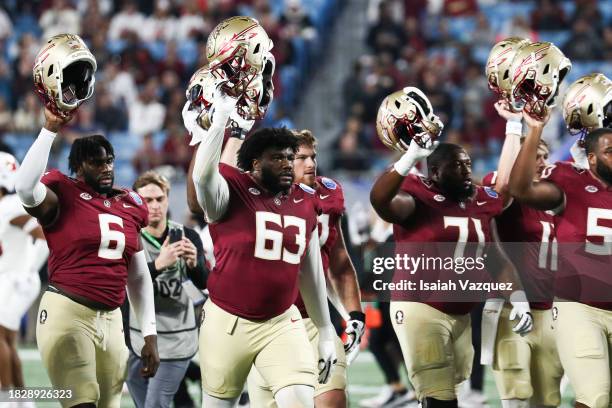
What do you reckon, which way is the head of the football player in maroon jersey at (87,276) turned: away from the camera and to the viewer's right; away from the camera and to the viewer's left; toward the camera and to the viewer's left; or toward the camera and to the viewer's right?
toward the camera and to the viewer's right

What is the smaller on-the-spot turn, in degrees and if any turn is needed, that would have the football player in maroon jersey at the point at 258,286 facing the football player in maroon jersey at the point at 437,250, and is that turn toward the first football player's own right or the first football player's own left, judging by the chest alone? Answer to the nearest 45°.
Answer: approximately 90° to the first football player's own left

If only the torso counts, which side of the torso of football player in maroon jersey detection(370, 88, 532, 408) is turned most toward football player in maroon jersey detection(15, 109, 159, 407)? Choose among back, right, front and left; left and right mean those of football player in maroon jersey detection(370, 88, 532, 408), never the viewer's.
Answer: right

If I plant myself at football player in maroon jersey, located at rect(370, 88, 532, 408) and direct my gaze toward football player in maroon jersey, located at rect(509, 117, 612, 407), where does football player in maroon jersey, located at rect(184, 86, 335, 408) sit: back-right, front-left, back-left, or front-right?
back-right

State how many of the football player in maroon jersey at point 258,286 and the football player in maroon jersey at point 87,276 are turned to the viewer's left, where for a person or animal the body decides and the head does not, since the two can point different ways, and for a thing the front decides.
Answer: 0

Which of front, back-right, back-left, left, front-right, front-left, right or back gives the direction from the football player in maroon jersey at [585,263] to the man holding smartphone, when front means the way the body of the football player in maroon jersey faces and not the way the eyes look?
back-right

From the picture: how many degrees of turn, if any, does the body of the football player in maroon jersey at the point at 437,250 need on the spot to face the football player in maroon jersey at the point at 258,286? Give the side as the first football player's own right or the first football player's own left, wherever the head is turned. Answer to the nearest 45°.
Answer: approximately 90° to the first football player's own right

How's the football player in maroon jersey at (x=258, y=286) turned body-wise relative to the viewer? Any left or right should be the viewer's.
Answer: facing the viewer and to the right of the viewer

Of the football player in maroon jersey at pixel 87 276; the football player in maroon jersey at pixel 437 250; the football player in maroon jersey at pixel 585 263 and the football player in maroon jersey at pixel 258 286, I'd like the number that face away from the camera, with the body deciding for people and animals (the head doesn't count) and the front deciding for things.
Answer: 0

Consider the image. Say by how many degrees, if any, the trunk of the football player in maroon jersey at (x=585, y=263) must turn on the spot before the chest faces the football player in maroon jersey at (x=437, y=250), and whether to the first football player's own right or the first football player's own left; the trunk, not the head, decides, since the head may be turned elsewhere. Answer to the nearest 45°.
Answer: approximately 135° to the first football player's own right
